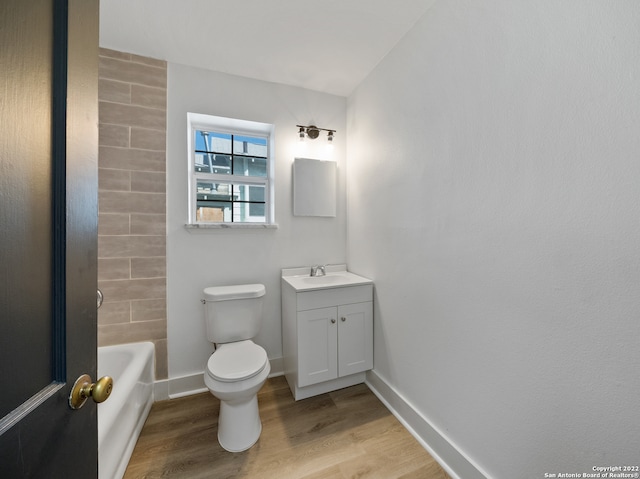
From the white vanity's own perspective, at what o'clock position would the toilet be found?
The toilet is roughly at 2 o'clock from the white vanity.

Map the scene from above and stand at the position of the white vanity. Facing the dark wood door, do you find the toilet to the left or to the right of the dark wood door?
right

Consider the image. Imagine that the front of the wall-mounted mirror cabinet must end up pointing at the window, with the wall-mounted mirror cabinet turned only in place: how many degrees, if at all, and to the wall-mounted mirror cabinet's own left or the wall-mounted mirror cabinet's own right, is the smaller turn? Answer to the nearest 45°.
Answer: approximately 90° to the wall-mounted mirror cabinet's own right

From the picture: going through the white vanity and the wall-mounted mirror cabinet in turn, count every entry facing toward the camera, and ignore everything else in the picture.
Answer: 2

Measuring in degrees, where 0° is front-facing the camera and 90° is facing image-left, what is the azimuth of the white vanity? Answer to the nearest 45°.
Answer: approximately 0°
